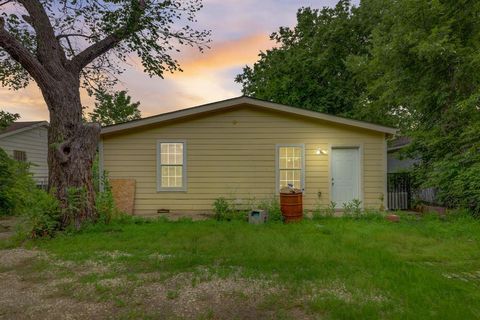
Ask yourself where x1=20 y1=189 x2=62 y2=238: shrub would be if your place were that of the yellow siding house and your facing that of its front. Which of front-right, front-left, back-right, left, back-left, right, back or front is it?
front-right

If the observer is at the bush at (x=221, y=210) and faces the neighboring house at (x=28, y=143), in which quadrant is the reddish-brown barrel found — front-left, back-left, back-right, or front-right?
back-right

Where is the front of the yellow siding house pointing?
toward the camera

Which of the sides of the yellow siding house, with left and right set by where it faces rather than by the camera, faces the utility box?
front

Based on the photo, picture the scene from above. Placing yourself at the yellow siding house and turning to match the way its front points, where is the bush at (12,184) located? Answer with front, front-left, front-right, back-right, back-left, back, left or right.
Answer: right
